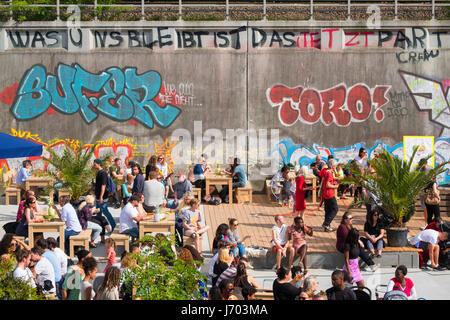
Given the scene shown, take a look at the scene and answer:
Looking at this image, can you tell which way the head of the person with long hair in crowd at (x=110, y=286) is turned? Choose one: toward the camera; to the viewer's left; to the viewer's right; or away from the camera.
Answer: away from the camera

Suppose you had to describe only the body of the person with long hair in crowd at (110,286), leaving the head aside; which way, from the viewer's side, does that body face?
away from the camera

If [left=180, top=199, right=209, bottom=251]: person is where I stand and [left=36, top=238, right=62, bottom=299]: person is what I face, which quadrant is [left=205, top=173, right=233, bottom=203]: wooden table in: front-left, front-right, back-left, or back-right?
back-right

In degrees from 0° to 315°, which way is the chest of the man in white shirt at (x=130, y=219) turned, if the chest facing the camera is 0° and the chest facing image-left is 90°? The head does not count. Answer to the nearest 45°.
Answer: approximately 270°

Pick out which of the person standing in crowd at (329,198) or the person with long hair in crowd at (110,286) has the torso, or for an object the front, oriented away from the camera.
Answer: the person with long hair in crowd at (110,286)

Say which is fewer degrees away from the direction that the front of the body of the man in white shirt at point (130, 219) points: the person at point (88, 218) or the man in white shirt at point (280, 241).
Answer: the man in white shirt
